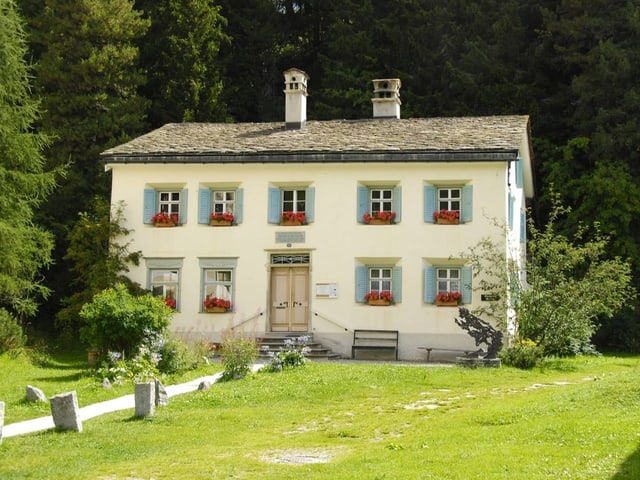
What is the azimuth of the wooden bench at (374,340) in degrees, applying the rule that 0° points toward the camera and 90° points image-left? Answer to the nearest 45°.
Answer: approximately 0°

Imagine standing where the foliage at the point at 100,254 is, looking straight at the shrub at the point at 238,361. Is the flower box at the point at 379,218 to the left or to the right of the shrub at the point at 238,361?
left

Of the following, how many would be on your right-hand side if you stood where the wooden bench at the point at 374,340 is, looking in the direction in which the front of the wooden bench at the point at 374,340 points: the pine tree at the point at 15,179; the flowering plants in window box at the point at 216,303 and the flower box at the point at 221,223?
3

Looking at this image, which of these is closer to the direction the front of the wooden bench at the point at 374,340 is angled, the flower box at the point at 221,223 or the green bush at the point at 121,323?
the green bush

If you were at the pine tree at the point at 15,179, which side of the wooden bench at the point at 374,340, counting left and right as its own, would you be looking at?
right

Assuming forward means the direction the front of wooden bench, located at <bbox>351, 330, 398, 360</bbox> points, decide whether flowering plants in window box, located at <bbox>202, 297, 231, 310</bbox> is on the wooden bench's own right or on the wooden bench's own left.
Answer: on the wooden bench's own right

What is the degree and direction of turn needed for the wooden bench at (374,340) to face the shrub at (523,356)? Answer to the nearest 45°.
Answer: approximately 45° to its left
